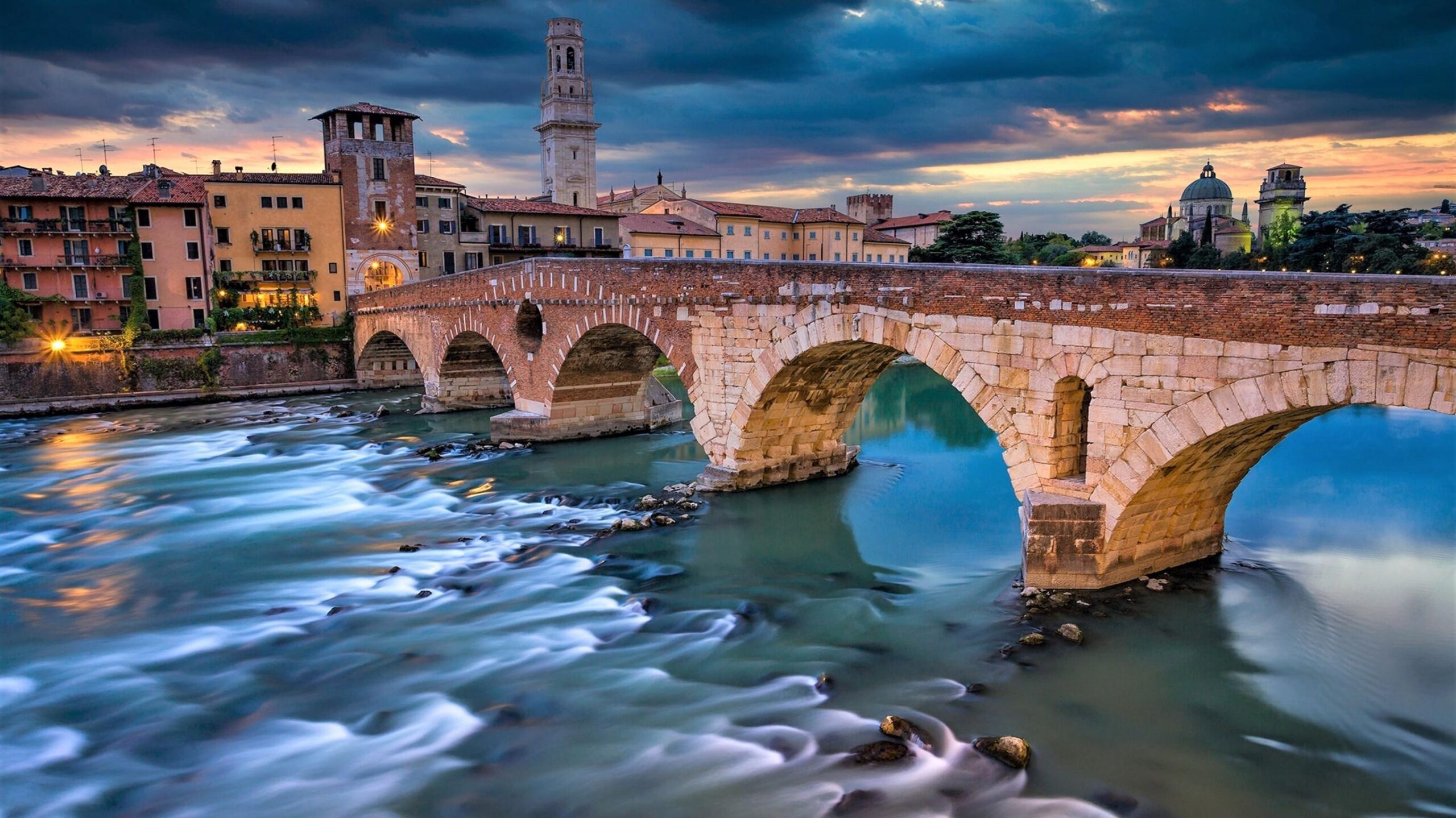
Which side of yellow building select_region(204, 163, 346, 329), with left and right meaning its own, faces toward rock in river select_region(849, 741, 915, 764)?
front

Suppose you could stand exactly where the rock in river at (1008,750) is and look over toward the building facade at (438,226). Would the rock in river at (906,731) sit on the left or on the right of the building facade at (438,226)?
left

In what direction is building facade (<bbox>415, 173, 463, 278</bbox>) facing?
toward the camera

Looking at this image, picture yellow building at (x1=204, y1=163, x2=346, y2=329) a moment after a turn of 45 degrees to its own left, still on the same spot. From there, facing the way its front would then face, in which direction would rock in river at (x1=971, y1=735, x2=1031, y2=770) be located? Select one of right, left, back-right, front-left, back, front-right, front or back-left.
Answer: front-right

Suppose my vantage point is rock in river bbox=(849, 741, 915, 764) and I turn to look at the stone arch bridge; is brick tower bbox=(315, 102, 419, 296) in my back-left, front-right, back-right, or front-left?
front-left

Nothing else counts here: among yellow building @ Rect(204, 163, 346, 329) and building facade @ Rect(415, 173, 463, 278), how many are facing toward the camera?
2

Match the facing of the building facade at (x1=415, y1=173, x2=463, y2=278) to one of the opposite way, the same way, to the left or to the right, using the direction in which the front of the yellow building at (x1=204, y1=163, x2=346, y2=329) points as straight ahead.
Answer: the same way

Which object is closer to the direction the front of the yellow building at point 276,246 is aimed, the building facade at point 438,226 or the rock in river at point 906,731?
the rock in river

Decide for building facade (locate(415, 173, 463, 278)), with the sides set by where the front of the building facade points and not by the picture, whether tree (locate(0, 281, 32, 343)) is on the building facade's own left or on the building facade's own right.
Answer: on the building facade's own right

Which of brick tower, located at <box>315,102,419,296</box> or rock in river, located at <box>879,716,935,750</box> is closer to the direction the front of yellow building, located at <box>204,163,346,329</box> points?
the rock in river

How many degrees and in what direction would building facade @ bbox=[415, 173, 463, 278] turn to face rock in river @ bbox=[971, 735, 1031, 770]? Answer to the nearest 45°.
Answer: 0° — it already faces it

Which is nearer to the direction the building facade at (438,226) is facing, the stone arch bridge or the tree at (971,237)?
the stone arch bridge

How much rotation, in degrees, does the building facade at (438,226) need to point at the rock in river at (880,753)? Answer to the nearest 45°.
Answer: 0° — it already faces it

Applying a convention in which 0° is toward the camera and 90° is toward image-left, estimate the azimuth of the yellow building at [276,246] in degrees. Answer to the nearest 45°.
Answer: approximately 0°

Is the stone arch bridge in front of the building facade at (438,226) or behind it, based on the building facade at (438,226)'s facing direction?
in front

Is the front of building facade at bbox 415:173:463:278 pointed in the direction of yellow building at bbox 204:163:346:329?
no

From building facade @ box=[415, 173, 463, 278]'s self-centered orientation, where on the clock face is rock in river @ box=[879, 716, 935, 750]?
The rock in river is roughly at 12 o'clock from the building facade.
